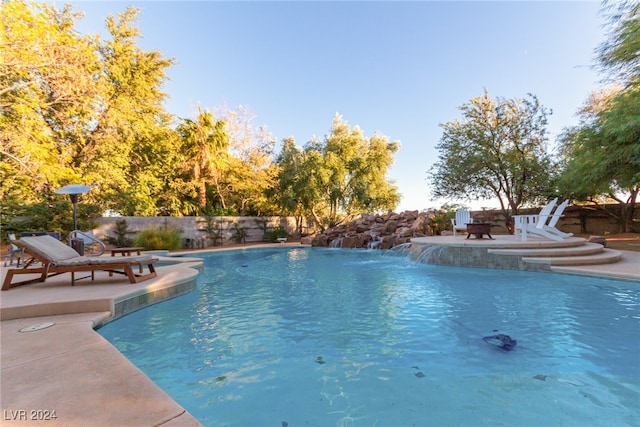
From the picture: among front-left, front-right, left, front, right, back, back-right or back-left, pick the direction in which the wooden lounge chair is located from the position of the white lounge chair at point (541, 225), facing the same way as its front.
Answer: front-left

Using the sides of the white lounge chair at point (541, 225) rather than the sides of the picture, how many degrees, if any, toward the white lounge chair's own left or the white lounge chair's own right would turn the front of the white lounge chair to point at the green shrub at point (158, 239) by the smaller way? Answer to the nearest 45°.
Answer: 0° — it already faces it

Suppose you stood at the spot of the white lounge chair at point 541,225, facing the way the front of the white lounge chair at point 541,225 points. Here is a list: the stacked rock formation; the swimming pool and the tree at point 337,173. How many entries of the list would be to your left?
1

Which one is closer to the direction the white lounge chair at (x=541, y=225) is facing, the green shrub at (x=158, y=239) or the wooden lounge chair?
the green shrub

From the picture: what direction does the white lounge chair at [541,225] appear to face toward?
to the viewer's left

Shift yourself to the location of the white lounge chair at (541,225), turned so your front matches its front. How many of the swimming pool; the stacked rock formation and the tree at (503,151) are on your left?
1

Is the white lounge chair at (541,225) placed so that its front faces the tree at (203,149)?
yes

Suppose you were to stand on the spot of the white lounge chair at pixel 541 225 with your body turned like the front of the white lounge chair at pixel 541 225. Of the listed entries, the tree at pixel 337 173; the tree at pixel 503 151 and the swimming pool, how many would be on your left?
1
